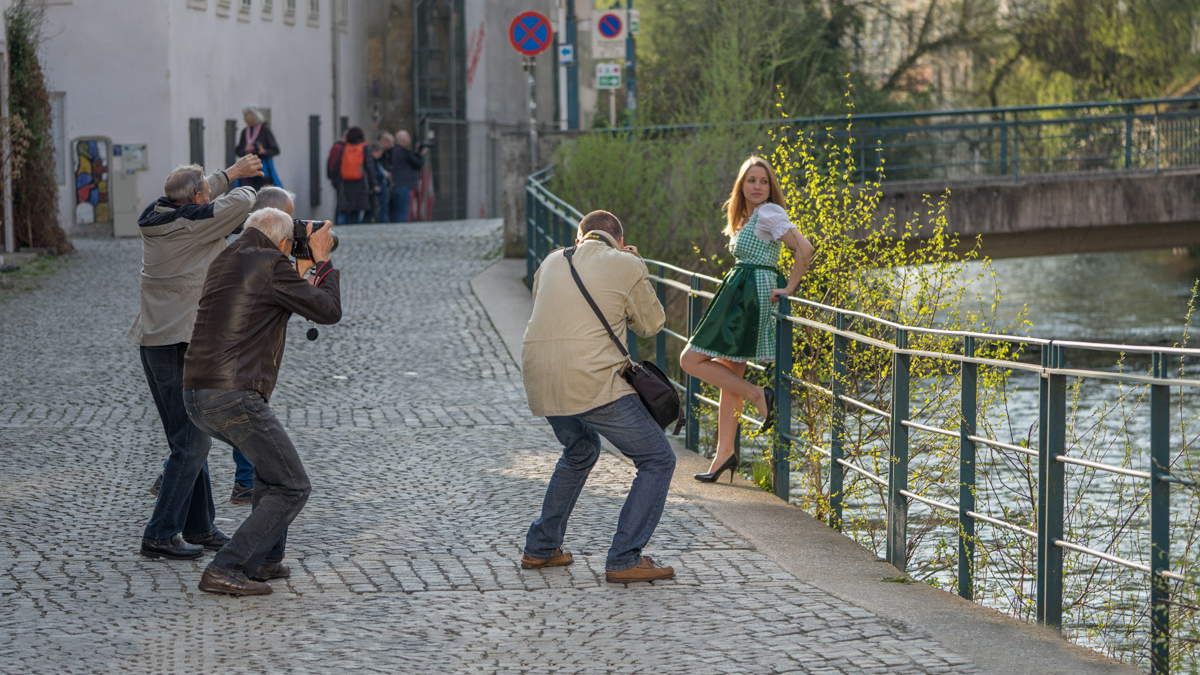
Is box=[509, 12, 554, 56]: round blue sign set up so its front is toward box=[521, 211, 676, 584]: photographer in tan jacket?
yes

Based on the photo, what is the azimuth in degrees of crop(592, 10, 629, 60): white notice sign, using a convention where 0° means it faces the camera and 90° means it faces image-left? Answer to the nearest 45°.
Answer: approximately 0°

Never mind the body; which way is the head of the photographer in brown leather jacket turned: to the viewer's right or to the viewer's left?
to the viewer's right

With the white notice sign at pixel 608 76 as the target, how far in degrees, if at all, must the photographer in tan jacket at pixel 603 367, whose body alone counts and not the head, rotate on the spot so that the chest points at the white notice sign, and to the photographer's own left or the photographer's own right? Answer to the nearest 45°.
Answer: approximately 45° to the photographer's own left

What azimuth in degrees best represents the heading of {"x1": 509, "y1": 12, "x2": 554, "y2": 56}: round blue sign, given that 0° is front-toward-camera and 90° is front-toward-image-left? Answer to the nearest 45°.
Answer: approximately 0°

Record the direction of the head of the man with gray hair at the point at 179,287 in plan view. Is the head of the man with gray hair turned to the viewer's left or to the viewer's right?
to the viewer's right

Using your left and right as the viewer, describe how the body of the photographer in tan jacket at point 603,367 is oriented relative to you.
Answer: facing away from the viewer and to the right of the viewer

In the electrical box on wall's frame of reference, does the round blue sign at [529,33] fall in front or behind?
in front

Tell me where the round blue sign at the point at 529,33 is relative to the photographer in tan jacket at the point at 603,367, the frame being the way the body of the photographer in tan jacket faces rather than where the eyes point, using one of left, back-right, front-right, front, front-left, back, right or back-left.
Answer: front-left

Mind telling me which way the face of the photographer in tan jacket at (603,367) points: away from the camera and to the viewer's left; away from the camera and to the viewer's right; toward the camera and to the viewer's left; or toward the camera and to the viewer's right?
away from the camera and to the viewer's right
